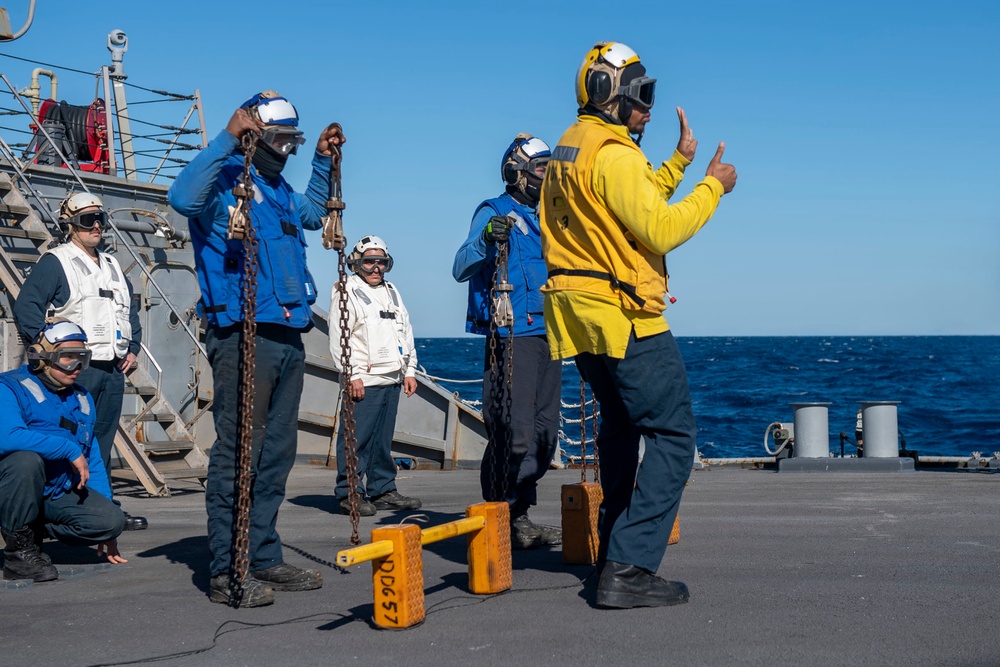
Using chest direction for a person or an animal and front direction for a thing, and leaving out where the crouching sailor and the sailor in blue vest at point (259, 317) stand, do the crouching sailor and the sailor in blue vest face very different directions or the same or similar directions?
same or similar directions

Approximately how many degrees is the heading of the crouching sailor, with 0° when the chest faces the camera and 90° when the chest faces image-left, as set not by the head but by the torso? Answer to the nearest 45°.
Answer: approximately 315°

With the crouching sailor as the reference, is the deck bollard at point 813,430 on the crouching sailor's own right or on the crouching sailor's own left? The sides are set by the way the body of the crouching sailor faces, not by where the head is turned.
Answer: on the crouching sailor's own left

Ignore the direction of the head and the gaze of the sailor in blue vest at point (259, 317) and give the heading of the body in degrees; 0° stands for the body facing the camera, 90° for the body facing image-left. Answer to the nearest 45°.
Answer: approximately 315°

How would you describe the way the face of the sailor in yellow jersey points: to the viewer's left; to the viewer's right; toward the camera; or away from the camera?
to the viewer's right

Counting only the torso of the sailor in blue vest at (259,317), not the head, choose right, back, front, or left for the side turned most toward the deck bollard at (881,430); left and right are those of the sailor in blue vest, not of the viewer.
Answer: left

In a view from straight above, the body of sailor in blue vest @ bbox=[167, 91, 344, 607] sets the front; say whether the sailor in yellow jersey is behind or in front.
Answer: in front

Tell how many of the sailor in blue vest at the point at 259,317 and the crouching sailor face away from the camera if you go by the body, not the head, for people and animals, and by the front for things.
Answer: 0

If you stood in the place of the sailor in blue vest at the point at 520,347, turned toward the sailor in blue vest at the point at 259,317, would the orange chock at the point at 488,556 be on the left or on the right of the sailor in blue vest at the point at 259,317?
left
